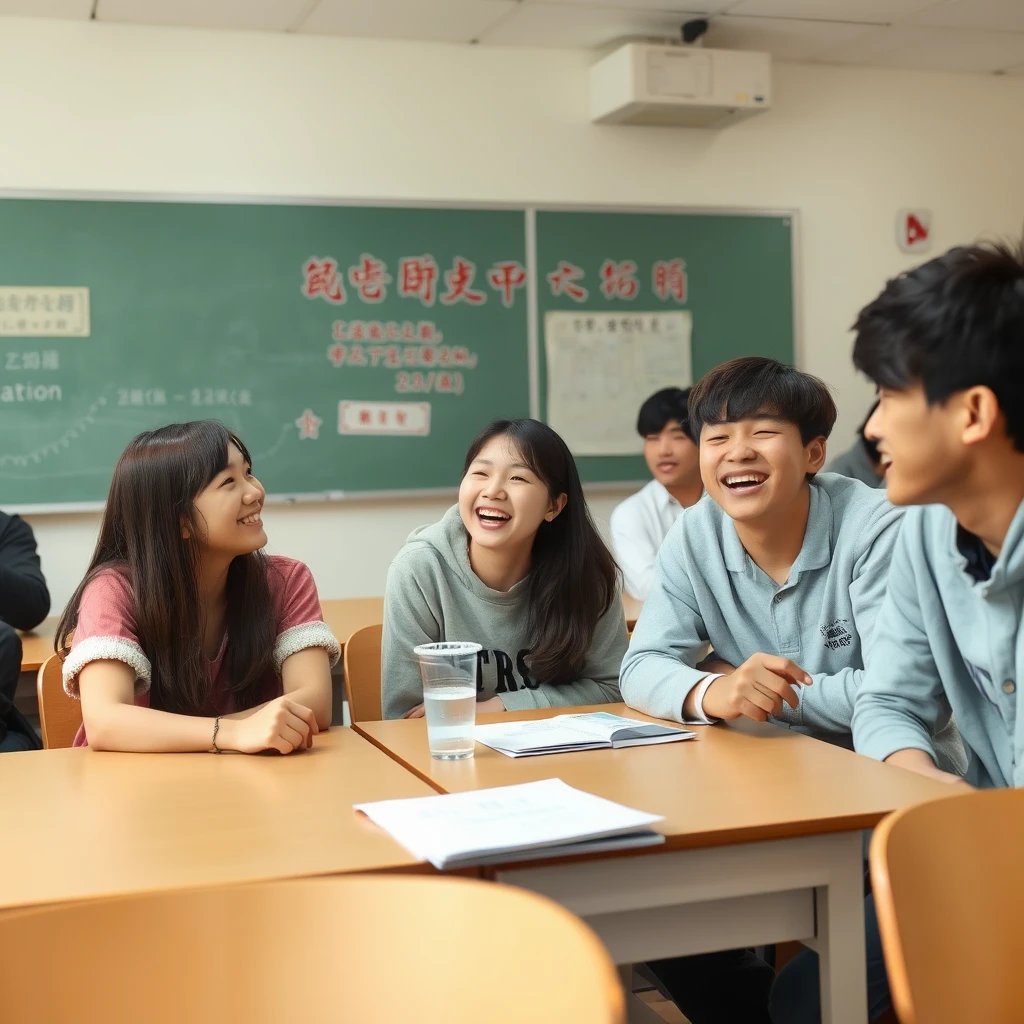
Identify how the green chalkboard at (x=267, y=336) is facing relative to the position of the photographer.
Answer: facing the viewer

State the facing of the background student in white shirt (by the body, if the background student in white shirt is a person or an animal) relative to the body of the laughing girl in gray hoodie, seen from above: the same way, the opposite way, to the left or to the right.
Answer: the same way

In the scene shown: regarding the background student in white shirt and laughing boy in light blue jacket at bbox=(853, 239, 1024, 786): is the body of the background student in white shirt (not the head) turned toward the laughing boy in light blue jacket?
yes

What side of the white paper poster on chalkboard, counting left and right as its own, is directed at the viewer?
front

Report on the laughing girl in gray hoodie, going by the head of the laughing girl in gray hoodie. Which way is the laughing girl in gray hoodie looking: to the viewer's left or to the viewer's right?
to the viewer's left

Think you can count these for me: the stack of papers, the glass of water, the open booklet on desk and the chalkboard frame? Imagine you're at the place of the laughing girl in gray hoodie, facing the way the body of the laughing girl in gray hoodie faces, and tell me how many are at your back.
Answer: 1

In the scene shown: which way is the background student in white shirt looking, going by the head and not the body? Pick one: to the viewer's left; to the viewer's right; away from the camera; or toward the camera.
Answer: toward the camera

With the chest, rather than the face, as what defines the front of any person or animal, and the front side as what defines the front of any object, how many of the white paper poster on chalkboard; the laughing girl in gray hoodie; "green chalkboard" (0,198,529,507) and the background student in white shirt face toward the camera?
4

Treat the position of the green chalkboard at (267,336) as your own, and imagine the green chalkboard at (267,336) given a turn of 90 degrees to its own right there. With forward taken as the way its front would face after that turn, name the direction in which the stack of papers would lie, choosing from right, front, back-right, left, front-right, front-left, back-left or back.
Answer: left

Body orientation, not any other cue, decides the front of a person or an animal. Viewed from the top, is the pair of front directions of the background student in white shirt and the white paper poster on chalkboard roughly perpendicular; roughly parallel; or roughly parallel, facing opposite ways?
roughly parallel

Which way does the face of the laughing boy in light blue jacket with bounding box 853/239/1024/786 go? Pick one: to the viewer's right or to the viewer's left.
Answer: to the viewer's left

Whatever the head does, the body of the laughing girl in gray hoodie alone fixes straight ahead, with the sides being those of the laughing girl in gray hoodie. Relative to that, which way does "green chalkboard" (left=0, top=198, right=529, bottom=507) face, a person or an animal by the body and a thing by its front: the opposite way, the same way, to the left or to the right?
the same way

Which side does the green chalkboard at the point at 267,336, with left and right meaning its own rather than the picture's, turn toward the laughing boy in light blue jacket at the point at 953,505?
front

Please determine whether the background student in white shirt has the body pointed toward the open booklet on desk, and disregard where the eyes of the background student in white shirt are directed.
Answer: yes

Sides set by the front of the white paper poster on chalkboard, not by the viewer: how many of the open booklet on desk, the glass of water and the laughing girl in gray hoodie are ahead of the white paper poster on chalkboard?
3

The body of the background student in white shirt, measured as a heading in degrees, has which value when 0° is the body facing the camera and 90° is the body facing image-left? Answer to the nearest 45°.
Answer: approximately 0°

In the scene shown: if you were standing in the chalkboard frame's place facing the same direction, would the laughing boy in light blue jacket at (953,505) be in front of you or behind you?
in front

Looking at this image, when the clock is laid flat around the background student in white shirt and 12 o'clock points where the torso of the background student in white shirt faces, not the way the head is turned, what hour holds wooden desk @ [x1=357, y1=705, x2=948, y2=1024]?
The wooden desk is roughly at 12 o'clock from the background student in white shirt.

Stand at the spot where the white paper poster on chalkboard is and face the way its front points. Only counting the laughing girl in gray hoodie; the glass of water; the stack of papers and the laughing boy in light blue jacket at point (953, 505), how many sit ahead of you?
4

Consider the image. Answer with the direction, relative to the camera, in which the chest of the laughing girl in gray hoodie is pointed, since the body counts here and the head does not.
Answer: toward the camera

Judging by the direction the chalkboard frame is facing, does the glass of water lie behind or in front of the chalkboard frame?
in front

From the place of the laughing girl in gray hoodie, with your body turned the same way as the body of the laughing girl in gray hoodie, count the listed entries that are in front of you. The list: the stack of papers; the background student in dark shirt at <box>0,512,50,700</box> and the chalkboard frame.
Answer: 1
